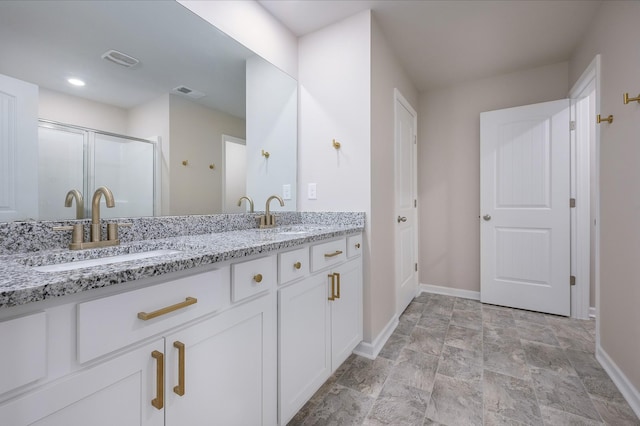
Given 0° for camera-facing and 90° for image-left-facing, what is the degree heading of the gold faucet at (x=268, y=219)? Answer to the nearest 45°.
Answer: approximately 315°

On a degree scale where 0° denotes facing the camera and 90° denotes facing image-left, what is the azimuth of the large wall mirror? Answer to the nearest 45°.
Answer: approximately 315°

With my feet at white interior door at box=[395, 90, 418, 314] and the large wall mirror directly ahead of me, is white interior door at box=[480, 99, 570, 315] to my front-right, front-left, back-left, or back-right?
back-left

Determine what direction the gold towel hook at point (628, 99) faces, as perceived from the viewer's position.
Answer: facing to the left of the viewer

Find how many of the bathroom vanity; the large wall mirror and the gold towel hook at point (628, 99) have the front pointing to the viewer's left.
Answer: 1

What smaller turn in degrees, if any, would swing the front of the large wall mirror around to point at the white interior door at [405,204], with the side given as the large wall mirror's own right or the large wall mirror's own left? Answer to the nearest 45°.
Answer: approximately 45° to the large wall mirror's own left

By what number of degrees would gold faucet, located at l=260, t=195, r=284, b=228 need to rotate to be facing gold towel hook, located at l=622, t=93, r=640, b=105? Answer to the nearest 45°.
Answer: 0° — it already faces it

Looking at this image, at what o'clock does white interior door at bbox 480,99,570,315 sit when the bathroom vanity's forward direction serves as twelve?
The white interior door is roughly at 10 o'clock from the bathroom vanity.

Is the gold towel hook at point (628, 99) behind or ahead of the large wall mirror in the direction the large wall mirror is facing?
ahead

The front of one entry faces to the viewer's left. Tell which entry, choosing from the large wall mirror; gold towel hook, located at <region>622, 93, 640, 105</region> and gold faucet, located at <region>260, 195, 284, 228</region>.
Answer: the gold towel hook
